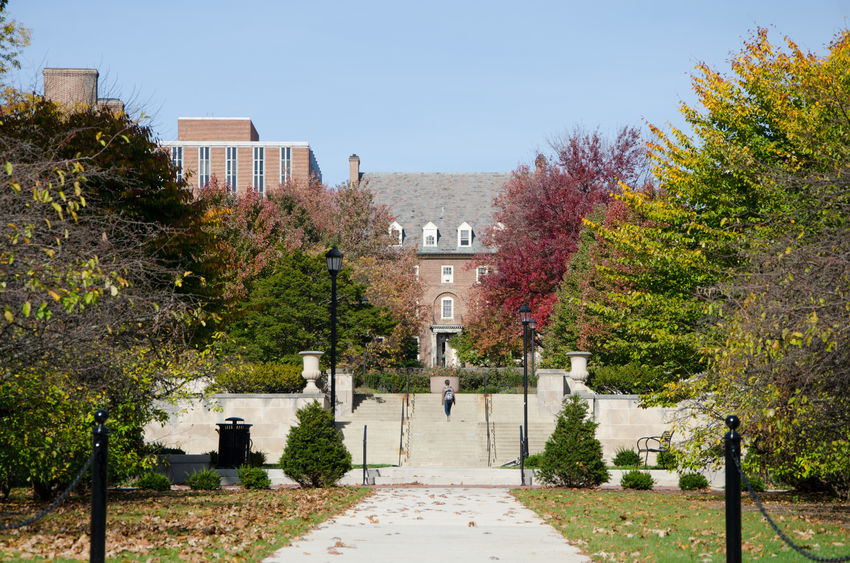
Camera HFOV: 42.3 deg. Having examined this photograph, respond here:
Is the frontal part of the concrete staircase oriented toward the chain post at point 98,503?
yes

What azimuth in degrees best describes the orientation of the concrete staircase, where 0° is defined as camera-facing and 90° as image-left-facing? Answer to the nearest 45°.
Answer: approximately 0°

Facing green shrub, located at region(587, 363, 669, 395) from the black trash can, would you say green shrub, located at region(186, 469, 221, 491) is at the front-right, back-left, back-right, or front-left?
back-right

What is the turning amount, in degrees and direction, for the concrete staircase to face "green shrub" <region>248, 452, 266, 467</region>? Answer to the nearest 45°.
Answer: approximately 45° to its right

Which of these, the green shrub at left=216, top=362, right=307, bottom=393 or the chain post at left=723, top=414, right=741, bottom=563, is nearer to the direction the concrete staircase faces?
the chain post

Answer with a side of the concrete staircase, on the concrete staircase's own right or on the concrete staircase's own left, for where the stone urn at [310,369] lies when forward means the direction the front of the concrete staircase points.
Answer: on the concrete staircase's own right
